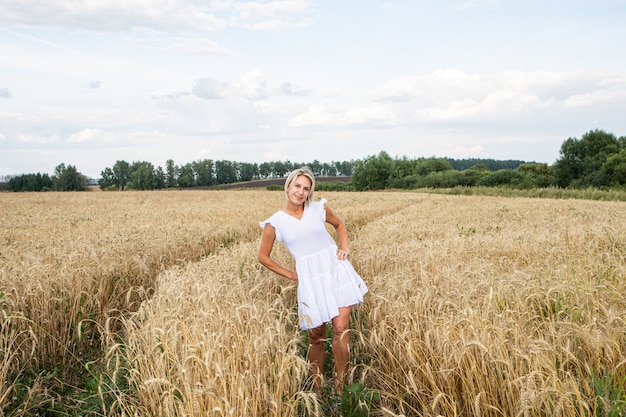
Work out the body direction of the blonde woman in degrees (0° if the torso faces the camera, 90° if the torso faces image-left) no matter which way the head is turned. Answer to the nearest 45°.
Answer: approximately 0°
